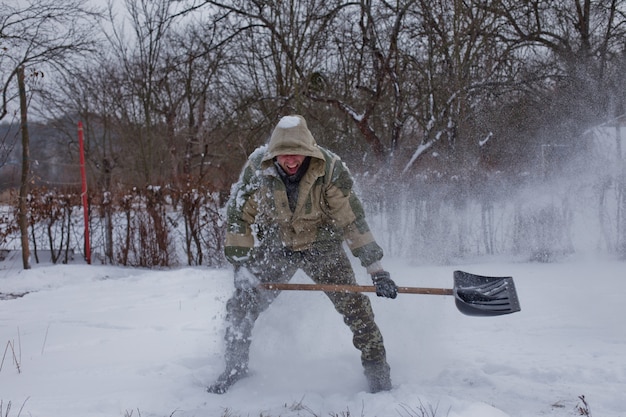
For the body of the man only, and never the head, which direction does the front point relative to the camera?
toward the camera

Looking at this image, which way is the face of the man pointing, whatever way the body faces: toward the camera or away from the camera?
toward the camera

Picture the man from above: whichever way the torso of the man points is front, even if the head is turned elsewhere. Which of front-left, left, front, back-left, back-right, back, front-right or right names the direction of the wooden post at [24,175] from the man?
back-right
